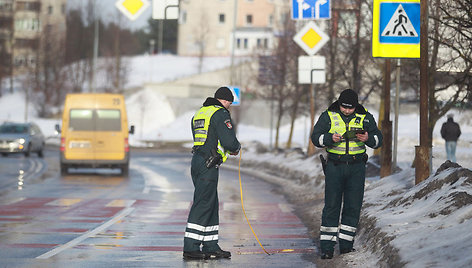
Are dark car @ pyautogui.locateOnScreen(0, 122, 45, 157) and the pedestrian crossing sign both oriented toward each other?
no

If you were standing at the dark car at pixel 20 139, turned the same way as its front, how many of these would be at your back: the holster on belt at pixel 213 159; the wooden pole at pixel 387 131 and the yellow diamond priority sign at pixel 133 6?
0

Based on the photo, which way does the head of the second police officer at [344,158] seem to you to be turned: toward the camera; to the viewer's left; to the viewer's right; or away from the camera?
toward the camera

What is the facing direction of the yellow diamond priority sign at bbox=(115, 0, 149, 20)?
toward the camera

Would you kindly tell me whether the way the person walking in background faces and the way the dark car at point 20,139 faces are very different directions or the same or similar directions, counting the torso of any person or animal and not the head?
very different directions

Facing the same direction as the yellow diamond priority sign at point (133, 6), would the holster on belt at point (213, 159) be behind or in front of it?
in front

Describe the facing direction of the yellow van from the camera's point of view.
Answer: facing away from the viewer

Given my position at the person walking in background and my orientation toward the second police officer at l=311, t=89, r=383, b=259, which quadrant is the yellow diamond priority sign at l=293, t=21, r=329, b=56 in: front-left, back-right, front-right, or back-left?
front-right

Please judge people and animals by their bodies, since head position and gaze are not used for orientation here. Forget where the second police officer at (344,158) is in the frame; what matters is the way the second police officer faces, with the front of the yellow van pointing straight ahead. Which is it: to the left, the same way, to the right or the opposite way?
the opposite way

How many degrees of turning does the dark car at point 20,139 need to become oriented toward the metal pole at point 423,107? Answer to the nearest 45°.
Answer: approximately 45° to its left

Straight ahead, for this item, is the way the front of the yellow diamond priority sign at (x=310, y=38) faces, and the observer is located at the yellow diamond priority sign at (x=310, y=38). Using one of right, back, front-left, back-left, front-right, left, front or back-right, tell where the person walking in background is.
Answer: back-left

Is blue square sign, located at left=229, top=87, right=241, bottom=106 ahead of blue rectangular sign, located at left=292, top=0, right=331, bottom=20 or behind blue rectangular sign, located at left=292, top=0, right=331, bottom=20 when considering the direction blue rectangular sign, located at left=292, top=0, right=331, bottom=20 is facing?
behind

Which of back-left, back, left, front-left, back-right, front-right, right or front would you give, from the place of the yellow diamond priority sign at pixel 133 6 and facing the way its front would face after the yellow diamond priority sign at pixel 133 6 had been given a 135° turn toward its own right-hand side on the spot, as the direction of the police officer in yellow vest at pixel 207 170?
back-left

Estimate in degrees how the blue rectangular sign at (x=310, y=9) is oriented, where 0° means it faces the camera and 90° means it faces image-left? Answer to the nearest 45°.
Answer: approximately 0°

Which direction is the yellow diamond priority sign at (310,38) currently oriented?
toward the camera

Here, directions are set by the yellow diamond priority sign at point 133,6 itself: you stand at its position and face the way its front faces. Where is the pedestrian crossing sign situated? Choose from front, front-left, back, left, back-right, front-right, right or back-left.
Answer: front-left
